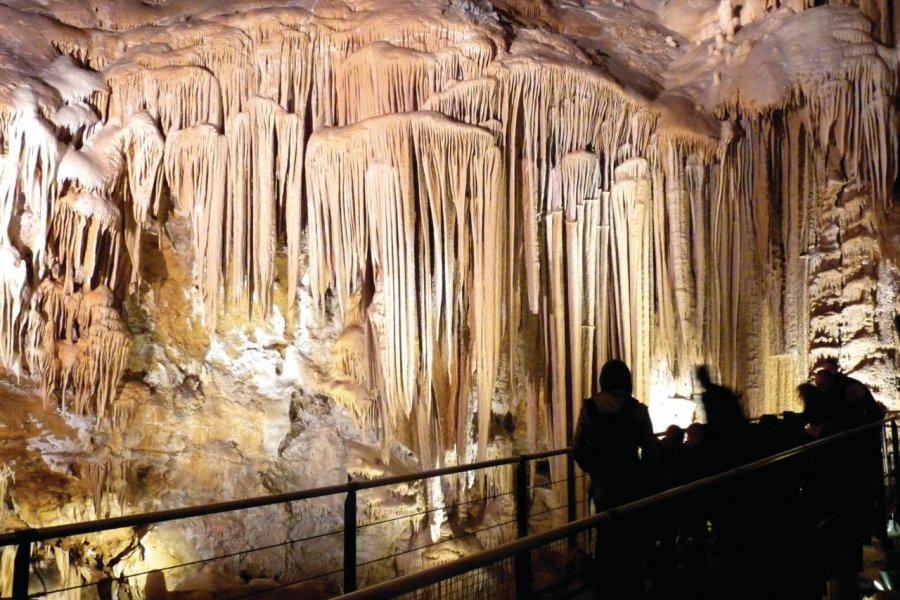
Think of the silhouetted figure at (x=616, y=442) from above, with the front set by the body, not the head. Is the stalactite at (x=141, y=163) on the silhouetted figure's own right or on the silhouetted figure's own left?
on the silhouetted figure's own left

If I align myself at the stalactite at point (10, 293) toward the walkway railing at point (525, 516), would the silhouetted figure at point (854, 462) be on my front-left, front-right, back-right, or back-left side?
front-left

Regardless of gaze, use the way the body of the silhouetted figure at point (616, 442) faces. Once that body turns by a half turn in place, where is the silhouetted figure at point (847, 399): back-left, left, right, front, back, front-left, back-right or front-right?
back-left

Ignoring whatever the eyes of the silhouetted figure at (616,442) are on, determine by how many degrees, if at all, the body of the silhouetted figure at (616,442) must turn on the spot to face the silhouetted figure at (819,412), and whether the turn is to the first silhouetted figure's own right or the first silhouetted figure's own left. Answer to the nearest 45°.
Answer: approximately 45° to the first silhouetted figure's own right

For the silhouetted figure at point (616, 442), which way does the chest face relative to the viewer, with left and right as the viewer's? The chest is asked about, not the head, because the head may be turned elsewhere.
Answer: facing away from the viewer

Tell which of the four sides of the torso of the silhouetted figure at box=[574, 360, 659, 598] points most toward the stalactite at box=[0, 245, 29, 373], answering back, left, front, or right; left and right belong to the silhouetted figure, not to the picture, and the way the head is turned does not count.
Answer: left

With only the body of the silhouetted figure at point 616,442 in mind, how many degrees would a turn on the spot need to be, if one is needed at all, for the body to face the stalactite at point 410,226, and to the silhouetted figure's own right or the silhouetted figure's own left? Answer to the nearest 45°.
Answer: approximately 45° to the silhouetted figure's own left

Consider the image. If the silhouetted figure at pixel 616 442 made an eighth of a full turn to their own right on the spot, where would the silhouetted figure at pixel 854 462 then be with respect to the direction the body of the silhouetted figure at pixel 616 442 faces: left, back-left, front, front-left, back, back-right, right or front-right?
front

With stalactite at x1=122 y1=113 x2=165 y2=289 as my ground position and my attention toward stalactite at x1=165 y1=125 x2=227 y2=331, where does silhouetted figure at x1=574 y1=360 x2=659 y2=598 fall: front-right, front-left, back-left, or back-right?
front-right

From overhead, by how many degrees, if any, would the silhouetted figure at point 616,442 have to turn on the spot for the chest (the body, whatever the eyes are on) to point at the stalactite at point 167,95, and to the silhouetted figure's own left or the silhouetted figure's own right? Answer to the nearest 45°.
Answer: approximately 45° to the silhouetted figure's own left

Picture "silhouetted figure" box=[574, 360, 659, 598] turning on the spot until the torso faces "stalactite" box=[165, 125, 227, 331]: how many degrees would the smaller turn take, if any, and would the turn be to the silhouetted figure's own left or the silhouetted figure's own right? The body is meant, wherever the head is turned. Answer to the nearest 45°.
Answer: approximately 45° to the silhouetted figure's own left
